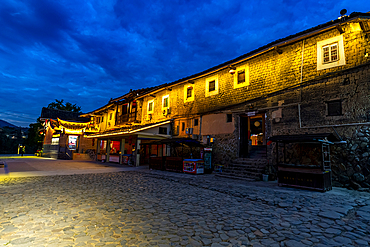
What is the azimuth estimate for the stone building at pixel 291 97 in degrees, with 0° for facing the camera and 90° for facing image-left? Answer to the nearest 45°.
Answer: approximately 45°

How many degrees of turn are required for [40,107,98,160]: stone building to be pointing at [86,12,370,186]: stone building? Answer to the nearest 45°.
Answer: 0° — it already faces it

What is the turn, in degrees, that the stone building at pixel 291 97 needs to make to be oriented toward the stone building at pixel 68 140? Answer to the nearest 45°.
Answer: approximately 90° to its right

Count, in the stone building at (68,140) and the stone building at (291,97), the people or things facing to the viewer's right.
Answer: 0

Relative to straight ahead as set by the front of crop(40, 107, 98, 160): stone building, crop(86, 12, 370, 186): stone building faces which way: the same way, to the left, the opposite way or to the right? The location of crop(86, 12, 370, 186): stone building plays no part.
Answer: to the right

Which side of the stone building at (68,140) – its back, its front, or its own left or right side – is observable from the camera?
front
